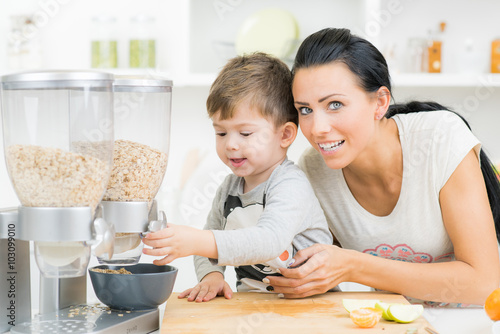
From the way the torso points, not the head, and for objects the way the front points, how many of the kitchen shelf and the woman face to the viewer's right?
0

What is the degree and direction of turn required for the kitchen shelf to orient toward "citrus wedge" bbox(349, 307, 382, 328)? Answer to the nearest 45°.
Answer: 0° — it already faces it

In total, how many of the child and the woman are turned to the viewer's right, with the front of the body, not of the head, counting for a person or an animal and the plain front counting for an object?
0

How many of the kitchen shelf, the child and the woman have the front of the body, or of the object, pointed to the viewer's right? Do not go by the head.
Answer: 0

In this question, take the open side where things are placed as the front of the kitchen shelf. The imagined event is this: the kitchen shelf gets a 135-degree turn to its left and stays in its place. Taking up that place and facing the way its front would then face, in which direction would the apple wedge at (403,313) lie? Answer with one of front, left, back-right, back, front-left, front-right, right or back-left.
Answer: back-right

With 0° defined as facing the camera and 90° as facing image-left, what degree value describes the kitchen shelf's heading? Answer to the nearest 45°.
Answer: approximately 0°

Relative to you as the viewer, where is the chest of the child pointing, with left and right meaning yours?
facing the viewer and to the left of the viewer
